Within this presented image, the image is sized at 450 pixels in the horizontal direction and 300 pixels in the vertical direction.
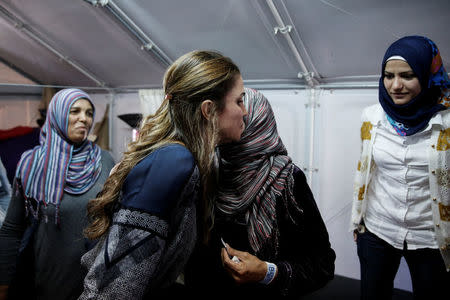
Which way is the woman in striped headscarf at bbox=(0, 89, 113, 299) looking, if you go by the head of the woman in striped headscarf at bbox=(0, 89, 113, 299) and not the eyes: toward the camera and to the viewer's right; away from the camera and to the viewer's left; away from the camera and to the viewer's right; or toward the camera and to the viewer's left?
toward the camera and to the viewer's right

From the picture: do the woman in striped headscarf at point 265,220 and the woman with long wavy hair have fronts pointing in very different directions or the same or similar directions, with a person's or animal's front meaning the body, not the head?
very different directions

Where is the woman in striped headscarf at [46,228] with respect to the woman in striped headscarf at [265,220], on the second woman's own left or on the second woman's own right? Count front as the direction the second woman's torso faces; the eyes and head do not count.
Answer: on the second woman's own right

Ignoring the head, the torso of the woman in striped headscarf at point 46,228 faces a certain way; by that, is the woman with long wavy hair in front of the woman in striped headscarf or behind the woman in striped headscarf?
in front

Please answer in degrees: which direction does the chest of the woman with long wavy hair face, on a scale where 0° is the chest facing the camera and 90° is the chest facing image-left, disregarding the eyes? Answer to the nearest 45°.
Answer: approximately 270°

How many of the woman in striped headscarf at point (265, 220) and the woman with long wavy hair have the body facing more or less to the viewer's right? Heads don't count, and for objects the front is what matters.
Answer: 1

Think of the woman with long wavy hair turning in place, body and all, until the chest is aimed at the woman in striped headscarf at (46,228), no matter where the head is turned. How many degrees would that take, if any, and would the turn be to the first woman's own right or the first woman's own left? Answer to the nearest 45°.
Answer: approximately 135° to the first woman's own left
